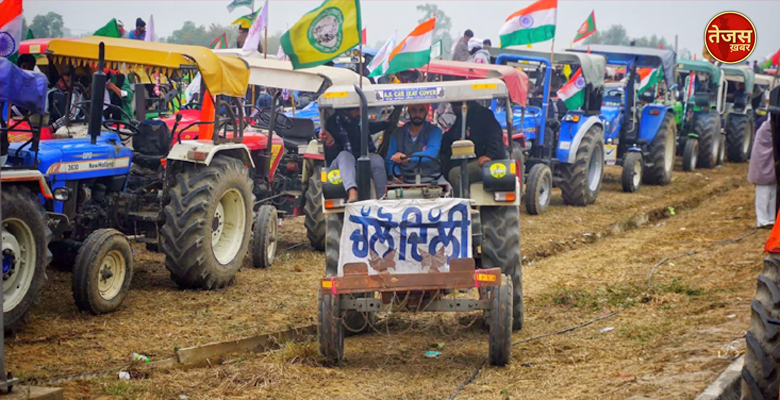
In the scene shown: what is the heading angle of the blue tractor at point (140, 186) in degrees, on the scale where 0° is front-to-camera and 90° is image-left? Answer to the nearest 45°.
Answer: approximately 45°

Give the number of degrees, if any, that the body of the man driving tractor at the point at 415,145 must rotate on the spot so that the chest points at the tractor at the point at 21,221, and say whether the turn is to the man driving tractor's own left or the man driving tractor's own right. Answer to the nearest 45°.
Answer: approximately 90° to the man driving tractor's own right

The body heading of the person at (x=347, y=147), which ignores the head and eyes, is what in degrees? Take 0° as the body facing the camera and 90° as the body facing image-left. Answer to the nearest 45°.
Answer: approximately 0°

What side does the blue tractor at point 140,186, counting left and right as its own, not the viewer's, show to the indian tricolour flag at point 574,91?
back

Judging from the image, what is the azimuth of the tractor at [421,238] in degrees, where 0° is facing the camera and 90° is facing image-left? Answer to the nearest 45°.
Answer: approximately 0°

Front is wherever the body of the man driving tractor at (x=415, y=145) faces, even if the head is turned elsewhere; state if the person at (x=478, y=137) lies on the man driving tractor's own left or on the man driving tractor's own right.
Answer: on the man driving tractor's own left

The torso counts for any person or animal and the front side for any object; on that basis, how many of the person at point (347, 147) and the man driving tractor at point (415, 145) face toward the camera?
2

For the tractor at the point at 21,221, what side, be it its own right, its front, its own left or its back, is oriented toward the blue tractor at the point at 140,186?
back

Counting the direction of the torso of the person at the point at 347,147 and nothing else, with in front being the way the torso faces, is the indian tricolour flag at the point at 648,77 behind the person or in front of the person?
behind

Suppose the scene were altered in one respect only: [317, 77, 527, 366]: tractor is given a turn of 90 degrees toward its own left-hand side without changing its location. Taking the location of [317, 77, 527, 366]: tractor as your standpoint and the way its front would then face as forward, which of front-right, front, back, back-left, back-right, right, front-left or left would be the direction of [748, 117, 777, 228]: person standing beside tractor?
front-left

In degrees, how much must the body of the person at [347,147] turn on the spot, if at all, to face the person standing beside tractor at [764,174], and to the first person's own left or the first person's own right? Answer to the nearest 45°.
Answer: approximately 135° to the first person's own left

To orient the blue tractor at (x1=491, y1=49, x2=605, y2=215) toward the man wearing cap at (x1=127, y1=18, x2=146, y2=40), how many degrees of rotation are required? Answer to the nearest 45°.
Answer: approximately 45° to its right
